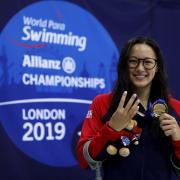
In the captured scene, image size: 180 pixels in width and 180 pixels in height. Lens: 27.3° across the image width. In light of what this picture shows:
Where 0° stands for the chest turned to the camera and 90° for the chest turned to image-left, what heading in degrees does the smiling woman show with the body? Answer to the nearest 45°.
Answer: approximately 0°
